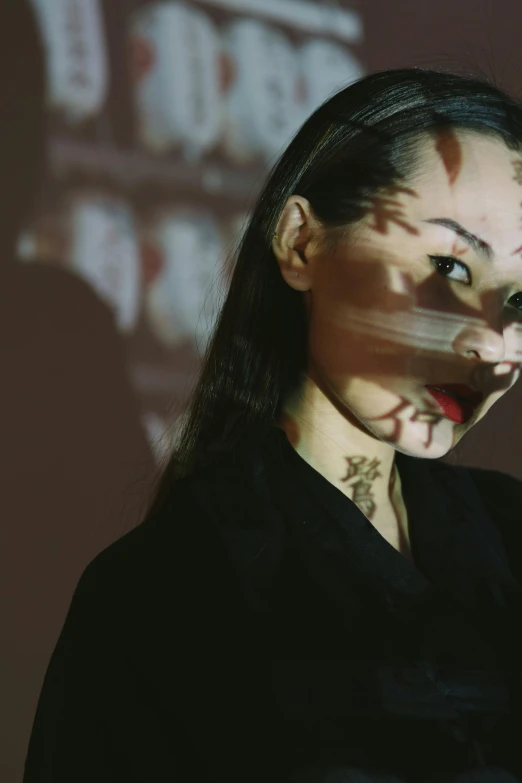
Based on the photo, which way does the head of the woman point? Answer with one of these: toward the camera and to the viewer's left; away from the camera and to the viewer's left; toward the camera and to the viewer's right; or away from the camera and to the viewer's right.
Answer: toward the camera and to the viewer's right

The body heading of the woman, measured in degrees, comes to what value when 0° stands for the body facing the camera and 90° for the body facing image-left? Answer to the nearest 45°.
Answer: approximately 315°
